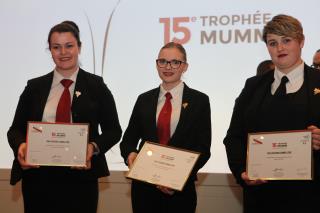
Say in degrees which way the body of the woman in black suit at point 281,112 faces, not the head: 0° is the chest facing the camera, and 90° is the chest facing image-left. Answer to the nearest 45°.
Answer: approximately 0°

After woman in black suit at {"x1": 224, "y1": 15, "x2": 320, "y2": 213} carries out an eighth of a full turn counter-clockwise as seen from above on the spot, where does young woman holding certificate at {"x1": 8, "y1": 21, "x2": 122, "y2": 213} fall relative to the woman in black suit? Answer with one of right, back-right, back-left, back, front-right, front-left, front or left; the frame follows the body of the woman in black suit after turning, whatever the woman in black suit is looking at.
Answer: back-right

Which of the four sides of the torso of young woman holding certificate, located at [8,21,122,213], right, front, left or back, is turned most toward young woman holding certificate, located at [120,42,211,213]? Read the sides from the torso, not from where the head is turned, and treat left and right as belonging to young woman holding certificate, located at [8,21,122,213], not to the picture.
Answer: left

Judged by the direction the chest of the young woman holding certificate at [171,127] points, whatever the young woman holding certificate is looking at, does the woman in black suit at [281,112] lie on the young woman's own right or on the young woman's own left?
on the young woman's own left

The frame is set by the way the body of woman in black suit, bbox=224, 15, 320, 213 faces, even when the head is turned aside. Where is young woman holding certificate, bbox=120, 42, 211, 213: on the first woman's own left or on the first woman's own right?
on the first woman's own right

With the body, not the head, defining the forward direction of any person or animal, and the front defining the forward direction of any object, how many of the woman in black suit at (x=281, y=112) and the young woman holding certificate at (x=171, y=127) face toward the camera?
2

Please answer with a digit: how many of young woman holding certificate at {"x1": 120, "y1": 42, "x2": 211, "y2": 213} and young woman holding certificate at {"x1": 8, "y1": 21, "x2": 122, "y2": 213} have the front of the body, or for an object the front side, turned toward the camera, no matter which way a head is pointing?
2
